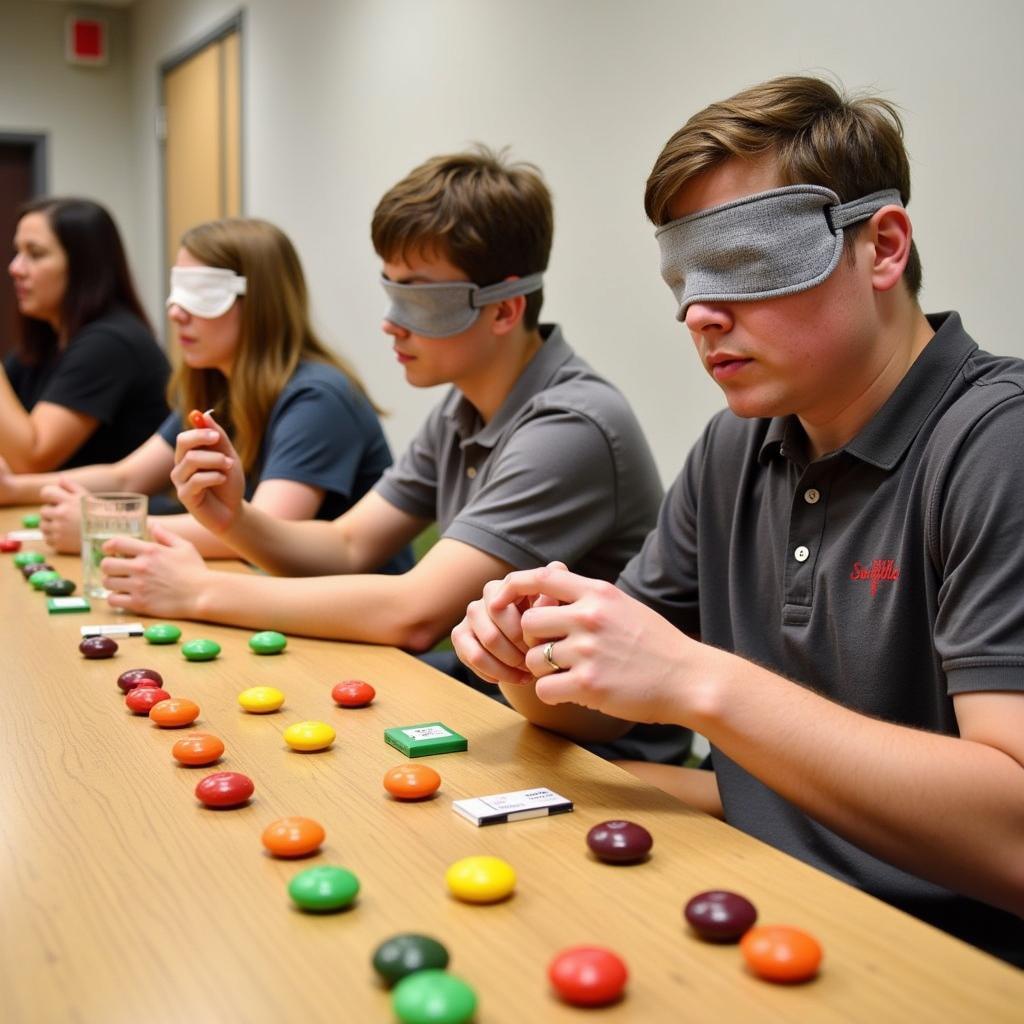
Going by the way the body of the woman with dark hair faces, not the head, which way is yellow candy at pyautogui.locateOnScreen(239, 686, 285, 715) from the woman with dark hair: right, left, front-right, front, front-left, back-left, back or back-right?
left

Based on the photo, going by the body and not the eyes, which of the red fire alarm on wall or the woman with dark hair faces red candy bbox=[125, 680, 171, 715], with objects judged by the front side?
the red fire alarm on wall

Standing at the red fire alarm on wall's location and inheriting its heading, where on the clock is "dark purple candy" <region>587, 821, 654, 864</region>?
The dark purple candy is roughly at 12 o'clock from the red fire alarm on wall.

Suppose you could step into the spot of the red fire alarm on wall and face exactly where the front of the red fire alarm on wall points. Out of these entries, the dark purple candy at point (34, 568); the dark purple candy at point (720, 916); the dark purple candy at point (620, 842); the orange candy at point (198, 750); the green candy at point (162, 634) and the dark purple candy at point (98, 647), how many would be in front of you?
6

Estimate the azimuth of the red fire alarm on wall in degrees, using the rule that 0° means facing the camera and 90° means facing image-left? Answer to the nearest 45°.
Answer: approximately 0°

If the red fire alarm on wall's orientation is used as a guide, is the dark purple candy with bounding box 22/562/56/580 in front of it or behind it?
in front

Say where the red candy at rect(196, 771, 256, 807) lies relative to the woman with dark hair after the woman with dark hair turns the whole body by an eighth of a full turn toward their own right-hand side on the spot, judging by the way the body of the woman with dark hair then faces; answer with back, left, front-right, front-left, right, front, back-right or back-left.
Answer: back-left

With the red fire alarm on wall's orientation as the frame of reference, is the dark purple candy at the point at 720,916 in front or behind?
in front

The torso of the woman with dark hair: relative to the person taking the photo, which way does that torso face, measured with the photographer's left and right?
facing to the left of the viewer

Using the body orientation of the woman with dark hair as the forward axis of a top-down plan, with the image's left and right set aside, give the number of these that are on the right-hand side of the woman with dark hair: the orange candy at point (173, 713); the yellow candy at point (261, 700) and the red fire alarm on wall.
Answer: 1

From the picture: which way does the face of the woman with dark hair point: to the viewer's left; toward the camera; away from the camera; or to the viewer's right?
to the viewer's left

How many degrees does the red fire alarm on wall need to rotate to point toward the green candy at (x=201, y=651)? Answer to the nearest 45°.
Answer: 0° — it already faces it

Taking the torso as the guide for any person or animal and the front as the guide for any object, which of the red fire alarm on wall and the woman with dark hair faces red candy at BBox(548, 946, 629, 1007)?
the red fire alarm on wall

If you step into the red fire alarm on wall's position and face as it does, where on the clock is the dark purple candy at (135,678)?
The dark purple candy is roughly at 12 o'clock from the red fire alarm on wall.

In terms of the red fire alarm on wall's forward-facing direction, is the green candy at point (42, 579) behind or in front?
in front

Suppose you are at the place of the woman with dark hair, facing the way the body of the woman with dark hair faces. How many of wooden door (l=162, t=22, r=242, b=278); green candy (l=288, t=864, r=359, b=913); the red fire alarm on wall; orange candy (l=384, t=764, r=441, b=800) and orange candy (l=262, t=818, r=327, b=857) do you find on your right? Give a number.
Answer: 2

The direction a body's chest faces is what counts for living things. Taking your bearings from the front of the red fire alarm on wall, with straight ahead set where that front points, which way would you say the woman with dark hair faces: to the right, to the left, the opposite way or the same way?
to the right

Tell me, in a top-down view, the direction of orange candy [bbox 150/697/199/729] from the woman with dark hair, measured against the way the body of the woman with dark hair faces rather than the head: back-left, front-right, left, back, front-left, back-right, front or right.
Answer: left

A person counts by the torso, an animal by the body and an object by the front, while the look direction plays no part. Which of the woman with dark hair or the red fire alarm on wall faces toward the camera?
the red fire alarm on wall

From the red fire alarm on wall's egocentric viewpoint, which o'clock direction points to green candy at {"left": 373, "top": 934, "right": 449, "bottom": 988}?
The green candy is roughly at 12 o'clock from the red fire alarm on wall.
